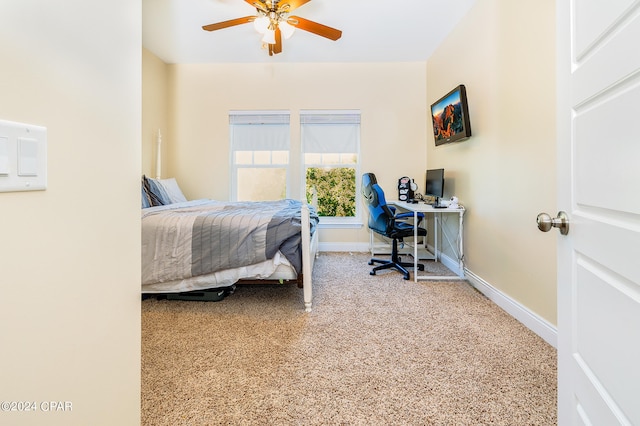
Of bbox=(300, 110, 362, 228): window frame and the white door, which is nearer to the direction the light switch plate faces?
the white door

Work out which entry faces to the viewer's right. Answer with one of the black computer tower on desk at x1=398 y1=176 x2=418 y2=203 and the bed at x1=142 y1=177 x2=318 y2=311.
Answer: the bed

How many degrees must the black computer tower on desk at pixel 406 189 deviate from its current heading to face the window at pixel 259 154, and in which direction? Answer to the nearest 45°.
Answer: approximately 45° to its right

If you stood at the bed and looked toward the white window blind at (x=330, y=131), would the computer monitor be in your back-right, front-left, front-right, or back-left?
front-right

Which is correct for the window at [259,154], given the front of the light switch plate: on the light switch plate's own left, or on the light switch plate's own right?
on the light switch plate's own left

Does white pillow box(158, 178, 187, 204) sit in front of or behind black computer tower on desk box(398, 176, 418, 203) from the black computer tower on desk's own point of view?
in front

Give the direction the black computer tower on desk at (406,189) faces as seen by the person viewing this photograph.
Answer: facing the viewer and to the left of the viewer

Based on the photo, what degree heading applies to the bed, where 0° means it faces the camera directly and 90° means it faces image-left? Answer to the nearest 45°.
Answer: approximately 270°

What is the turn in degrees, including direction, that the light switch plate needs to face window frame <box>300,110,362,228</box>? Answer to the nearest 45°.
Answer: approximately 90° to its left

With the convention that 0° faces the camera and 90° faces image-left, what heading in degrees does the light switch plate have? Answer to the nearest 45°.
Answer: approximately 315°

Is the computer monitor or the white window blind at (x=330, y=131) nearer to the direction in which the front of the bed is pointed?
the computer monitor

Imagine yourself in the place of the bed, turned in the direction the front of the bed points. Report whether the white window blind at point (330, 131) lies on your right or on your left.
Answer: on your left

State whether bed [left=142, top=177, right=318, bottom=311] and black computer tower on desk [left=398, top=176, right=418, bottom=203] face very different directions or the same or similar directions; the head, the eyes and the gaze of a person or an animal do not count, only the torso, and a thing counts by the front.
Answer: very different directions

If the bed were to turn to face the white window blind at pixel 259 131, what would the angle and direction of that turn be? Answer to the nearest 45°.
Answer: approximately 90° to its left
